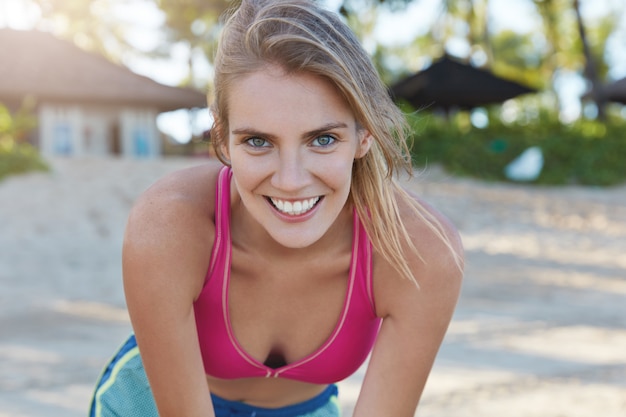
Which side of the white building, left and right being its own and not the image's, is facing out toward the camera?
front

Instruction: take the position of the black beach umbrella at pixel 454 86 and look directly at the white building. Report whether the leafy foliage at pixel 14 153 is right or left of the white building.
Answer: left

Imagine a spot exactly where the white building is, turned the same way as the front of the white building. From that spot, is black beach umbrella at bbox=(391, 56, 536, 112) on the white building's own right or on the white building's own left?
on the white building's own left

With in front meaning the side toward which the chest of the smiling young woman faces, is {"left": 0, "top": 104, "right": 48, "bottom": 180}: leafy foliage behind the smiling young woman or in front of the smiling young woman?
behind

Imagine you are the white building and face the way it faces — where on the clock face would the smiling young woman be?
The smiling young woman is roughly at 12 o'clock from the white building.

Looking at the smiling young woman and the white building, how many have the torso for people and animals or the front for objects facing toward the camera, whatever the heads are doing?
2

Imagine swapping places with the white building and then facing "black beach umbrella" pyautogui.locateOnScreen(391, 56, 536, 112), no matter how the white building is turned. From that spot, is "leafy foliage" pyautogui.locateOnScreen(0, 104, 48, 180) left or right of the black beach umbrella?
right

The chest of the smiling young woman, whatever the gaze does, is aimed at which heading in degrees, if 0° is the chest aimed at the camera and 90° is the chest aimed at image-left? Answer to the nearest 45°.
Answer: approximately 0°

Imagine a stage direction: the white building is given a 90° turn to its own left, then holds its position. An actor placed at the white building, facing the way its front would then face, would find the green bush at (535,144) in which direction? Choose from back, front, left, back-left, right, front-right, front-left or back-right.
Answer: front-right
